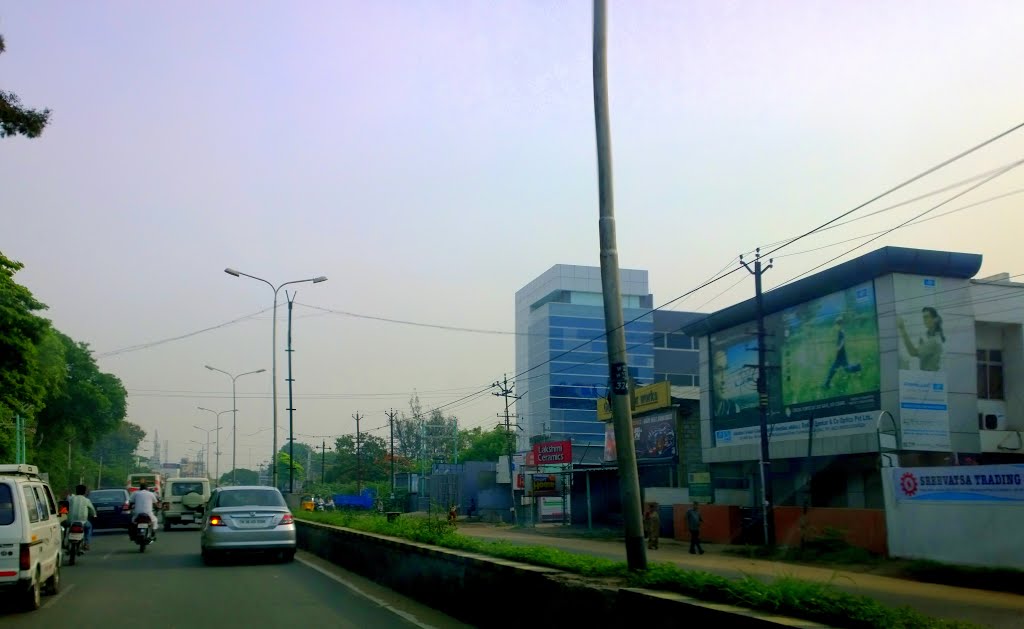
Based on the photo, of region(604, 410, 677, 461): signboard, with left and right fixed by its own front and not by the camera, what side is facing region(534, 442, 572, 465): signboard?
right

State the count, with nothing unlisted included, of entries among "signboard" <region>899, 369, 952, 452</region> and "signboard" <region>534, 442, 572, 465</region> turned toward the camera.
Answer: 2

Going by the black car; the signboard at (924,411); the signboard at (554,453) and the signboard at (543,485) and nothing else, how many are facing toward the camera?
3

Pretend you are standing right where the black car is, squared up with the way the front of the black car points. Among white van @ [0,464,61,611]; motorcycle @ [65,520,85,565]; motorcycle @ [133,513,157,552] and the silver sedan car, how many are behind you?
4

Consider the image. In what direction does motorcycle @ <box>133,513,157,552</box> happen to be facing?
away from the camera

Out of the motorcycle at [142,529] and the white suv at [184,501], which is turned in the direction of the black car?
the motorcycle

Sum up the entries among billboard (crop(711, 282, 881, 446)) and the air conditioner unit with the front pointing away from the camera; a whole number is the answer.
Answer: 0

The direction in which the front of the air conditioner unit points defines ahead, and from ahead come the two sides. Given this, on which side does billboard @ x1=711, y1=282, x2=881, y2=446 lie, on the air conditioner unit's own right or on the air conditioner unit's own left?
on the air conditioner unit's own right

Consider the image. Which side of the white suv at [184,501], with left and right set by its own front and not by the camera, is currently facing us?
back

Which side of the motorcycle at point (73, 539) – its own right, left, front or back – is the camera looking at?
back
